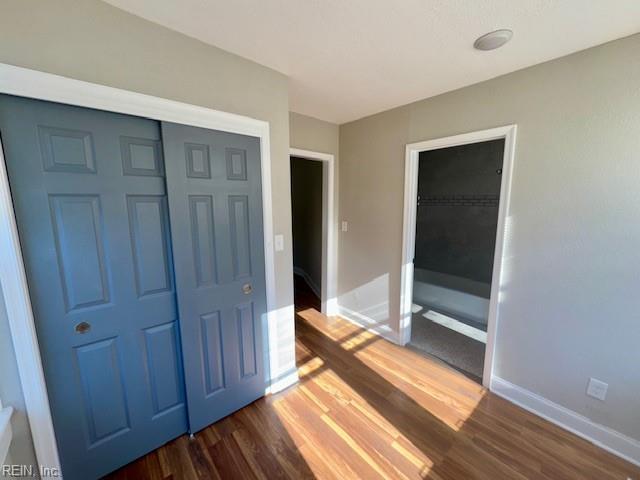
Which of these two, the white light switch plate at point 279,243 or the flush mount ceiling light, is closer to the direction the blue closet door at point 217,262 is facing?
the flush mount ceiling light

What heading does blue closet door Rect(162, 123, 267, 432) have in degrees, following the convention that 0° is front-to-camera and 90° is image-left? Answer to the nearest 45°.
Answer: approximately 315°

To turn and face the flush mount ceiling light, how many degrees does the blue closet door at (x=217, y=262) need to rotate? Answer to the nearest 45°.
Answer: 0° — it already faces it

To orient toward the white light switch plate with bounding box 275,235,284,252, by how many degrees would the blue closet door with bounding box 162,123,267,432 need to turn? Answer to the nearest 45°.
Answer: approximately 45° to its left

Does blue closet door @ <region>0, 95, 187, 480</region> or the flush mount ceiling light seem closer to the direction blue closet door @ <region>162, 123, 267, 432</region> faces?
the flush mount ceiling light

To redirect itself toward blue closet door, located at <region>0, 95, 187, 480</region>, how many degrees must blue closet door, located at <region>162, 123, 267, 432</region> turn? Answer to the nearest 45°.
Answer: approximately 135° to its right
